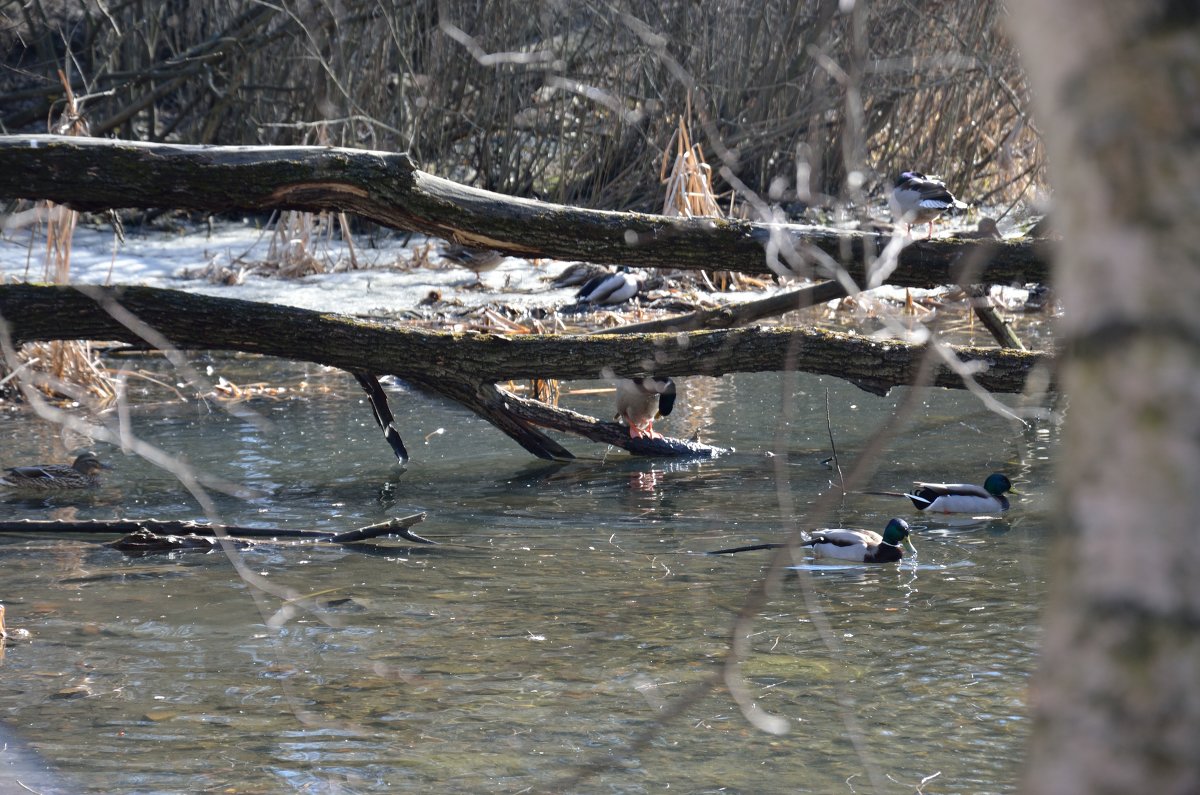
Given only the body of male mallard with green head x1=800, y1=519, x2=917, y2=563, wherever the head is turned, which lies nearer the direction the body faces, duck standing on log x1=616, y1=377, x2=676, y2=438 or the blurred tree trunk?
the blurred tree trunk

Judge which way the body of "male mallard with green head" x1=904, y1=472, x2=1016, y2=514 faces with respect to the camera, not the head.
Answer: to the viewer's right

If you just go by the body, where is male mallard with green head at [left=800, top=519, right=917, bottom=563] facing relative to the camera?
to the viewer's right

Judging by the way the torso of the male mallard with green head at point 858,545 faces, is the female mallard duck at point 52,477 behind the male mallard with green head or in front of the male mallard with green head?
behind

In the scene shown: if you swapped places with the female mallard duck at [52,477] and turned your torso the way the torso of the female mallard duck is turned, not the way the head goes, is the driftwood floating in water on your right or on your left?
on your right

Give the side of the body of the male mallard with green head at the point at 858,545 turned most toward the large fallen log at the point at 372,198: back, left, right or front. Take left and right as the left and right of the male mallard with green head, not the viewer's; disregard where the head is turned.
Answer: left

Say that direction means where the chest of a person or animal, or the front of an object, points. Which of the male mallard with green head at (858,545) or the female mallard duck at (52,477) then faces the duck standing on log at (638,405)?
the female mallard duck

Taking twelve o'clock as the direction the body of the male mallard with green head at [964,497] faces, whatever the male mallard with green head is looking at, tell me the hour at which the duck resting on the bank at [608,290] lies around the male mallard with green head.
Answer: The duck resting on the bank is roughly at 8 o'clock from the male mallard with green head.

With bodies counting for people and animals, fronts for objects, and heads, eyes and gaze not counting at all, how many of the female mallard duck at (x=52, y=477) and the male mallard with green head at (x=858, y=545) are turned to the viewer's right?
2

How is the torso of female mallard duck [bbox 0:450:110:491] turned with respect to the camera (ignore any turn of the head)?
to the viewer's right
